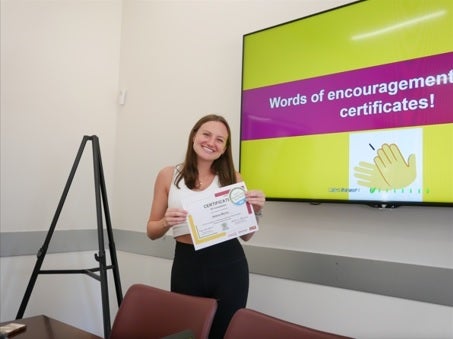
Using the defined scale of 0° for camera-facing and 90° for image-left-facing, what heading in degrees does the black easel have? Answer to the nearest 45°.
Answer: approximately 45°

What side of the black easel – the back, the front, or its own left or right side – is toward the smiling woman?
left

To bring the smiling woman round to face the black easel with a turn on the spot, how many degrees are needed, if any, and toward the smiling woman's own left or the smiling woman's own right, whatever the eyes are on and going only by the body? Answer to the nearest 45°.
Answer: approximately 135° to the smiling woman's own right
